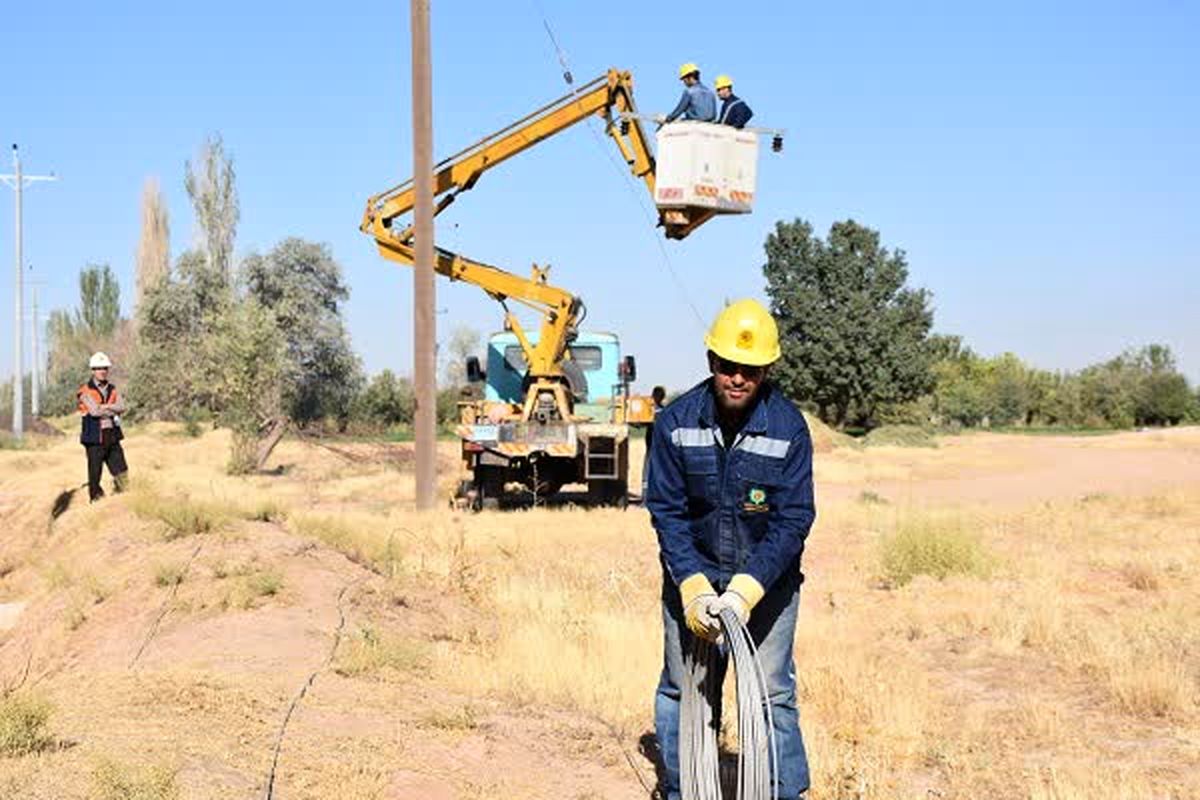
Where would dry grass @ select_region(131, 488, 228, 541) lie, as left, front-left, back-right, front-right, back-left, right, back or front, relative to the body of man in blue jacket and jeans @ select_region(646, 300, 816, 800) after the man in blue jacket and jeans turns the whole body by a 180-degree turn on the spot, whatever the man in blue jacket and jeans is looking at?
front-left

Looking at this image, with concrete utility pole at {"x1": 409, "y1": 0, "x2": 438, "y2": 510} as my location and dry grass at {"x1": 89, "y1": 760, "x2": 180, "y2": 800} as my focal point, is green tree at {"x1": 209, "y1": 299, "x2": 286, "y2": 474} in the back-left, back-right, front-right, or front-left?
back-right

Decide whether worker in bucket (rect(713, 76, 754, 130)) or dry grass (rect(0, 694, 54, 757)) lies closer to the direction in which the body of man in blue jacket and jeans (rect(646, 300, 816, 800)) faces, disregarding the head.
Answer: the dry grass

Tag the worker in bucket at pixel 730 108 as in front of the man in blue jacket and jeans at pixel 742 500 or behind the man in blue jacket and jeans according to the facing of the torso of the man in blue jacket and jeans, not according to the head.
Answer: behind

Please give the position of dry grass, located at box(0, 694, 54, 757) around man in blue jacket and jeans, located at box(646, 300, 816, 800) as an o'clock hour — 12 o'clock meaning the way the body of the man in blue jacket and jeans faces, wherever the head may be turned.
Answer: The dry grass is roughly at 3 o'clock from the man in blue jacket and jeans.

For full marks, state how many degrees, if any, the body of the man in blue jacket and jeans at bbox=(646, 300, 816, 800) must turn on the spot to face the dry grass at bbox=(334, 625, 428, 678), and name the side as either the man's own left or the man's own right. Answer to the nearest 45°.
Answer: approximately 135° to the man's own right

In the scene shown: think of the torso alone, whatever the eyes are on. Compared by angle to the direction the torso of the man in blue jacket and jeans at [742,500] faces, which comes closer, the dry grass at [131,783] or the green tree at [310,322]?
the dry grass

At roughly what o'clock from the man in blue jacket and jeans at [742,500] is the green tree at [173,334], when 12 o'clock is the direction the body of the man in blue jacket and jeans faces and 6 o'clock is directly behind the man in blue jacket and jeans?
The green tree is roughly at 5 o'clock from the man in blue jacket and jeans.

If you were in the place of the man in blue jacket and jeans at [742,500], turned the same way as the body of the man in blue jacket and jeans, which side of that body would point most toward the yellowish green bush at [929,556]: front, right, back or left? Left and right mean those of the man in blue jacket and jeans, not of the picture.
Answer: back

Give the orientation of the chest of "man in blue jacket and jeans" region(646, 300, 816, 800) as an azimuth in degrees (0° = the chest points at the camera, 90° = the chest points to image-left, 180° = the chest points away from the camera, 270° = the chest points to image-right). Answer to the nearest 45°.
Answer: approximately 0°

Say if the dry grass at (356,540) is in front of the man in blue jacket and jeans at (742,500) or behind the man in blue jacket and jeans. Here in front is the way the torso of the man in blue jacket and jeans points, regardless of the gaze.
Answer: behind

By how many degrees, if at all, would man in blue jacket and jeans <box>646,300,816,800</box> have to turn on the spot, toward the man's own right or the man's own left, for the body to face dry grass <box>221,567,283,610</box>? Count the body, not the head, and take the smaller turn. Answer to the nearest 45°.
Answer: approximately 135° to the man's own right
